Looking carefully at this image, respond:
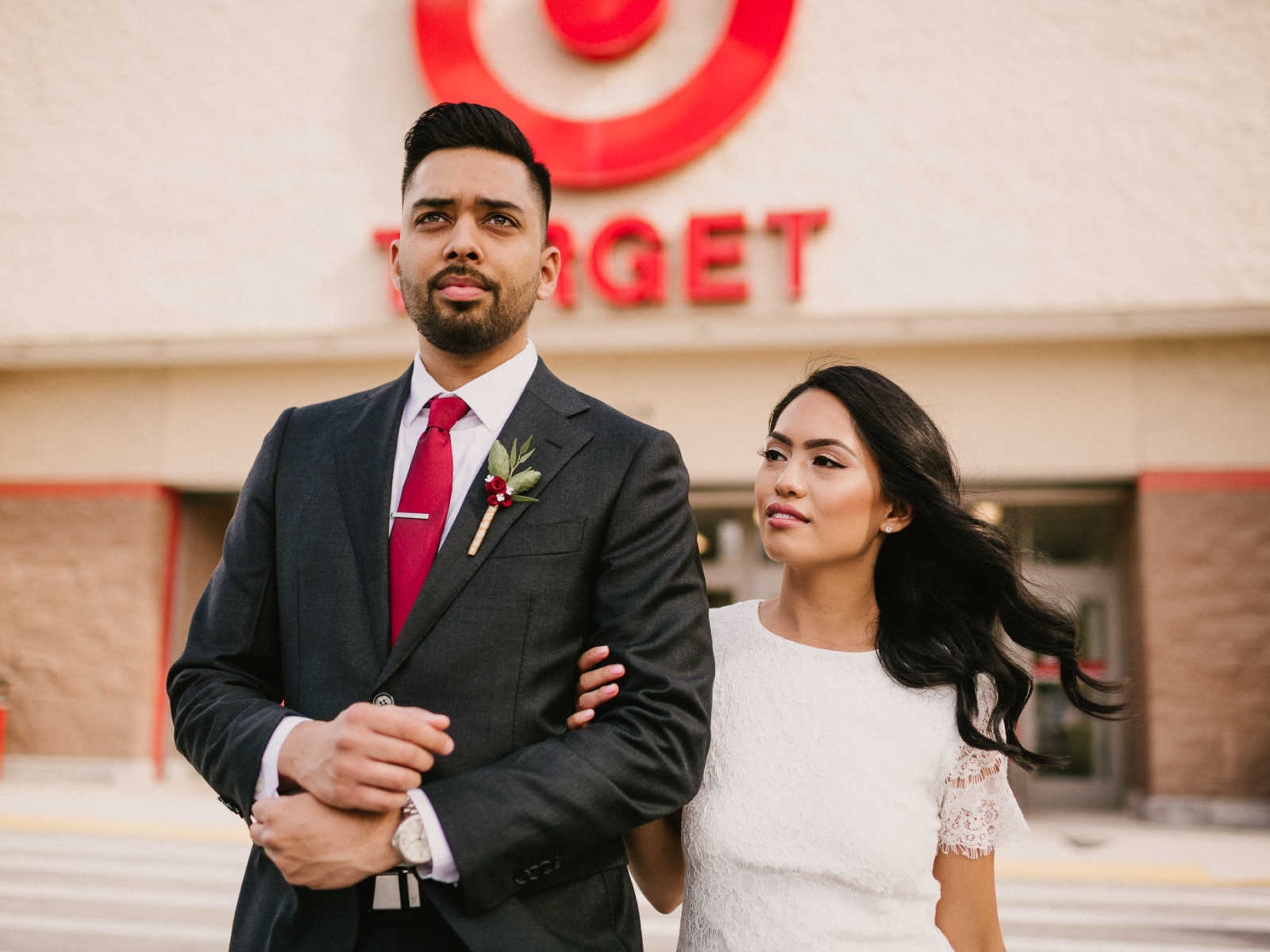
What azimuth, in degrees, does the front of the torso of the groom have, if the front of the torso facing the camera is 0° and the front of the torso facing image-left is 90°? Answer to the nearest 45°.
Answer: approximately 0°

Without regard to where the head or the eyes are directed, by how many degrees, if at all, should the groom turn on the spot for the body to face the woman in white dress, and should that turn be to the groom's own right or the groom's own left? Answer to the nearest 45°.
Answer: approximately 135° to the groom's own left
